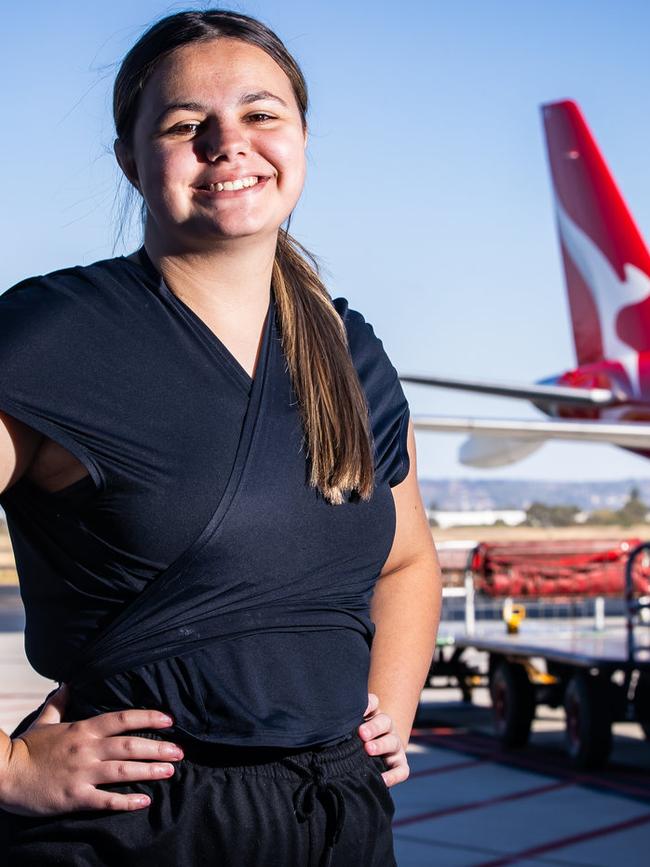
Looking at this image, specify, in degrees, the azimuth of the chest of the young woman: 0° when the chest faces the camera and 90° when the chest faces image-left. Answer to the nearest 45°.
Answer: approximately 315°
